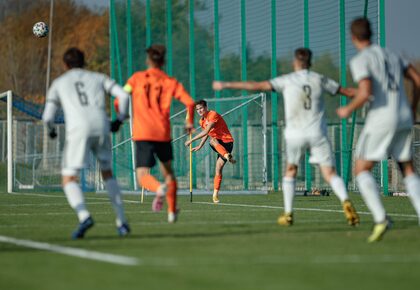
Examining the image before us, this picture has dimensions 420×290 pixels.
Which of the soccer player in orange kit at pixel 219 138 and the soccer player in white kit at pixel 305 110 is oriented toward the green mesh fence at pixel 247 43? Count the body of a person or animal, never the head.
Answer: the soccer player in white kit

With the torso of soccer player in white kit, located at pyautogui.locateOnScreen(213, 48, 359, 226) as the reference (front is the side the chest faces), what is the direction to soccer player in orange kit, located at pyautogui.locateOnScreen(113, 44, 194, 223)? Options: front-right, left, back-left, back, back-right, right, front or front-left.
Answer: left

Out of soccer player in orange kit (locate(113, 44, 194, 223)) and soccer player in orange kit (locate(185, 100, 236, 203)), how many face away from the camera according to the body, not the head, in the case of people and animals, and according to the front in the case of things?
1

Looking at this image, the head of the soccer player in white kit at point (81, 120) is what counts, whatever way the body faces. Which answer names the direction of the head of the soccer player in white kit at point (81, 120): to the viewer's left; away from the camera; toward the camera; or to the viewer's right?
away from the camera

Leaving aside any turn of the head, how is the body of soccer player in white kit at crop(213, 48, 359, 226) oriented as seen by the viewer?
away from the camera

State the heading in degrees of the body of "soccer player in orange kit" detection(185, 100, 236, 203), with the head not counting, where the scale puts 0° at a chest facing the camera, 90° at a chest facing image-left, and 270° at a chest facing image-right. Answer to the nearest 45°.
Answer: approximately 45°

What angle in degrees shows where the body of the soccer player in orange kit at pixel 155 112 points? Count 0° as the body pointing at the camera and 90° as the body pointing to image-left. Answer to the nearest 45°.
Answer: approximately 180°

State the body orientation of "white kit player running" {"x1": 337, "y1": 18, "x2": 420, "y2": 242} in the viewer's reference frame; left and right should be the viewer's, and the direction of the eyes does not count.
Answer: facing away from the viewer and to the left of the viewer

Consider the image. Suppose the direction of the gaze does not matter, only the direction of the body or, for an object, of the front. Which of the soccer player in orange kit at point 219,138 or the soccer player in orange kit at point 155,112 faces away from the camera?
the soccer player in orange kit at point 155,112

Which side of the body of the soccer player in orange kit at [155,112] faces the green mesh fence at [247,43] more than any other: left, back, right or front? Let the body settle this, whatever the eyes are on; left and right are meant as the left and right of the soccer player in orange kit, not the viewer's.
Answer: front

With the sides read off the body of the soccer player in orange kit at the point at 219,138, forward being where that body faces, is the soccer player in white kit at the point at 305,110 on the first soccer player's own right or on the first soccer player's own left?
on the first soccer player's own left

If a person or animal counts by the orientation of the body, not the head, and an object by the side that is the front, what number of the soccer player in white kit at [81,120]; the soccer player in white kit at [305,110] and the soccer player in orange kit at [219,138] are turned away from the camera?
2

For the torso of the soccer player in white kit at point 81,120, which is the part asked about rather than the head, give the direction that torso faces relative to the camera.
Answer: away from the camera
